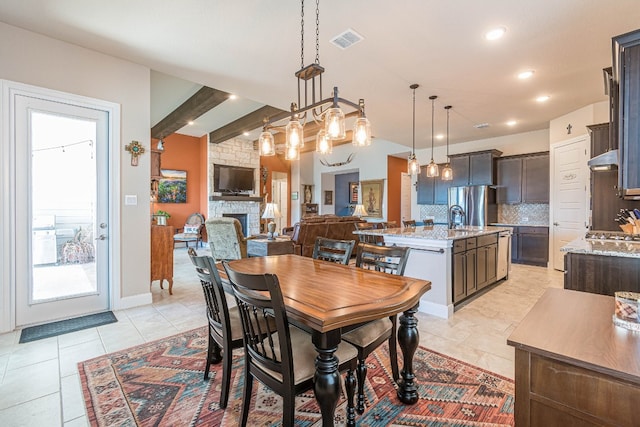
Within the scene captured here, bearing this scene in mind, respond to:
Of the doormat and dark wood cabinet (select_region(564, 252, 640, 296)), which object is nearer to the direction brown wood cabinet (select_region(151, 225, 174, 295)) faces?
the dark wood cabinet

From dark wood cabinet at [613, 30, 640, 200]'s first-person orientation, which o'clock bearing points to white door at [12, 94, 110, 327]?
The white door is roughly at 1 o'clock from the dark wood cabinet.

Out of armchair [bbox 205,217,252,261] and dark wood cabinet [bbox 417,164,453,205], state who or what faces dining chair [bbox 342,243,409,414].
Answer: the dark wood cabinet

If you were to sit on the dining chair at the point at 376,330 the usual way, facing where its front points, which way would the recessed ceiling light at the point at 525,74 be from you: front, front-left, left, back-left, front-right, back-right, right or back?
back

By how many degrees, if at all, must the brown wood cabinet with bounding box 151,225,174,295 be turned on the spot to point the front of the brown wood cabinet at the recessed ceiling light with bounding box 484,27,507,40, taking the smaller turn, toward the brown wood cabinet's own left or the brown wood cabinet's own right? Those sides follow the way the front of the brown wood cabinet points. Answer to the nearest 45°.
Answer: approximately 45° to the brown wood cabinet's own right

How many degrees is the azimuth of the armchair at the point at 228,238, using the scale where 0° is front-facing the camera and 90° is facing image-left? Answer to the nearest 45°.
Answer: approximately 225°

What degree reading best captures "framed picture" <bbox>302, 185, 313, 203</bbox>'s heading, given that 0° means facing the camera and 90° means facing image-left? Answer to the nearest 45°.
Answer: approximately 0°

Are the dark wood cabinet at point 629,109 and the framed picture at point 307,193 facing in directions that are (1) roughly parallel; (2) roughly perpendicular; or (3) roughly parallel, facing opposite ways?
roughly perpendicular
